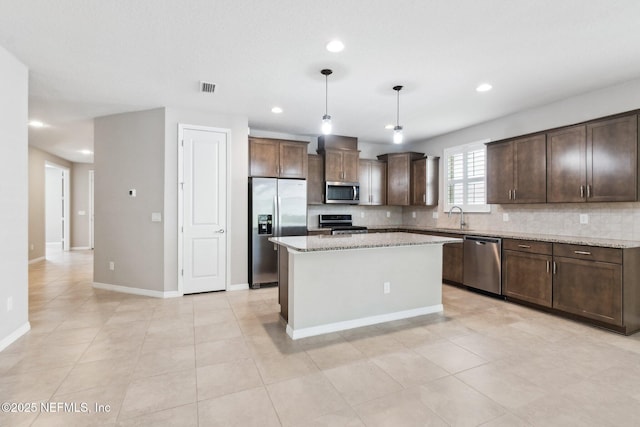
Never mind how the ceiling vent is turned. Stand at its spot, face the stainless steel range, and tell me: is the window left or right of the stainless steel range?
right

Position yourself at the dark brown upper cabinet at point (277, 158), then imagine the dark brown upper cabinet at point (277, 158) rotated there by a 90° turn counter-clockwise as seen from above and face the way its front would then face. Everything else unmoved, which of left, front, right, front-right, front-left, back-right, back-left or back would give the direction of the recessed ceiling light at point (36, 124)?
back

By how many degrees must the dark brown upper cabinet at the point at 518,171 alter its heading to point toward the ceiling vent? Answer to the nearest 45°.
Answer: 0° — it already faces it

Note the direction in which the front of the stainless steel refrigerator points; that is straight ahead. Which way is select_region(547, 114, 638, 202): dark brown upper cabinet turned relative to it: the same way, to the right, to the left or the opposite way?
to the right

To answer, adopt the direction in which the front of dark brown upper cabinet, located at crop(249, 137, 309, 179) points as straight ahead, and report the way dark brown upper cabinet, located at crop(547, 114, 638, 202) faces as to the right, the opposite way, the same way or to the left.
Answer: to the right

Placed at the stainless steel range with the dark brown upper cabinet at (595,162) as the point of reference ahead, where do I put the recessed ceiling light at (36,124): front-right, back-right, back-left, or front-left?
back-right

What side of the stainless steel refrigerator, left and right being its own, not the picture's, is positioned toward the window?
left

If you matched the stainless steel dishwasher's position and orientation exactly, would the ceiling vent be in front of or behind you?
in front

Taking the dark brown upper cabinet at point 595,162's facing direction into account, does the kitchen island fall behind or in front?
in front

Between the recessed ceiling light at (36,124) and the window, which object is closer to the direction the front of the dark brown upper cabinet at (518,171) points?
the recessed ceiling light

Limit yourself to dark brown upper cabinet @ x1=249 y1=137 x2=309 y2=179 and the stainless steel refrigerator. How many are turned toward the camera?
2

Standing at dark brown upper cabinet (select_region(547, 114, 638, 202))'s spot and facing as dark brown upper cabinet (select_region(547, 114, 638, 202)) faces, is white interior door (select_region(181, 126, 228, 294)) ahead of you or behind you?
ahead

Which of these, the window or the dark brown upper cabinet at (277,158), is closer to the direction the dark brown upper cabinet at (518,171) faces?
the dark brown upper cabinet
